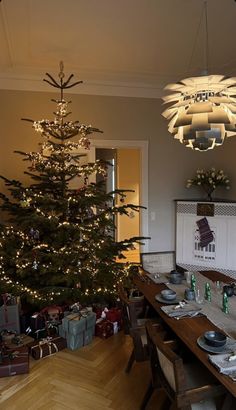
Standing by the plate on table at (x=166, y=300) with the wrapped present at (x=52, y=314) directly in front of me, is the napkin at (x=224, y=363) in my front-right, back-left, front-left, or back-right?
back-left

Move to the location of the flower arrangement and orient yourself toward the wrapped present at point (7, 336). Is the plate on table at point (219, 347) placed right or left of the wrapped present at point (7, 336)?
left

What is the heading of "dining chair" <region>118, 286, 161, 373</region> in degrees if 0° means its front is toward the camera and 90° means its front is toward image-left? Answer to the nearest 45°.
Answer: approximately 225°

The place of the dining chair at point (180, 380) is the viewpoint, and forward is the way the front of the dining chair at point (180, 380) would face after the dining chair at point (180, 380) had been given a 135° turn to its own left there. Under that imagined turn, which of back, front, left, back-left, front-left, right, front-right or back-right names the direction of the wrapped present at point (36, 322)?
front-right

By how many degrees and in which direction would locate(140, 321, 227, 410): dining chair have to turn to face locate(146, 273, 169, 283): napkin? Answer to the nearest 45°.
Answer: approximately 45° to its left

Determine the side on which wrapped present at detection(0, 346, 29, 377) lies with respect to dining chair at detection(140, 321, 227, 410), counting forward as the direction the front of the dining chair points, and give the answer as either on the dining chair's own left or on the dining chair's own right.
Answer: on the dining chair's own left

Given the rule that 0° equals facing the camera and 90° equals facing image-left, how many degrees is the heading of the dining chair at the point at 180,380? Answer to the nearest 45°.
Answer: approximately 225°
